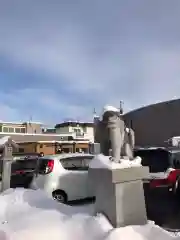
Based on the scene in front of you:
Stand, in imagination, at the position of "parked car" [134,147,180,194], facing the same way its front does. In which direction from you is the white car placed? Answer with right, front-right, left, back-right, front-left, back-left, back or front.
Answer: back-left

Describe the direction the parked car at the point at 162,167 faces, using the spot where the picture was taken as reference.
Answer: facing away from the viewer and to the right of the viewer

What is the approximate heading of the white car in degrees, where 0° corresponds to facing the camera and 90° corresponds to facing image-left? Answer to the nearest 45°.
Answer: approximately 225°

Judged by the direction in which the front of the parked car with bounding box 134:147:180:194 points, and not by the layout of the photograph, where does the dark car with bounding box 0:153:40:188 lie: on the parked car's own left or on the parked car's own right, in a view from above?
on the parked car's own left

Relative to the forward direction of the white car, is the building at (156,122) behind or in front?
in front

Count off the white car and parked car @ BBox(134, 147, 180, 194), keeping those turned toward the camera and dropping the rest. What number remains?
0

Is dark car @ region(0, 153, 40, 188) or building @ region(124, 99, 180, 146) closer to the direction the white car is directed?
the building

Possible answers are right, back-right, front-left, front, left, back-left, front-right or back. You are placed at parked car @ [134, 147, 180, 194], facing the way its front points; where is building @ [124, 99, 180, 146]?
front-left

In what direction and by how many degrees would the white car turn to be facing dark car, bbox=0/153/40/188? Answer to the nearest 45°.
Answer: approximately 90° to its left
